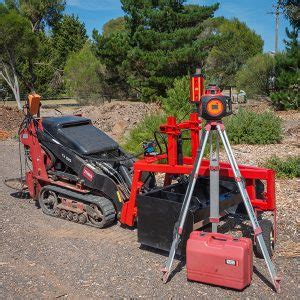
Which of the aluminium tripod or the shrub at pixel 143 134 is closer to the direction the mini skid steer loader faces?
the aluminium tripod

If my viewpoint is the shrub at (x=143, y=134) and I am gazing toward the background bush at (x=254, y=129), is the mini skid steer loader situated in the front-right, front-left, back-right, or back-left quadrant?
back-right

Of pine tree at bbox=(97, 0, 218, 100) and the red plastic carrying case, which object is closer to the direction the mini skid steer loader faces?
the red plastic carrying case

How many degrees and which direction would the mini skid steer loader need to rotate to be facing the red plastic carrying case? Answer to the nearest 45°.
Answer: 0° — it already faces it

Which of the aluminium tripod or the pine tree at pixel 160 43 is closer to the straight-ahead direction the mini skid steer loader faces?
the aluminium tripod

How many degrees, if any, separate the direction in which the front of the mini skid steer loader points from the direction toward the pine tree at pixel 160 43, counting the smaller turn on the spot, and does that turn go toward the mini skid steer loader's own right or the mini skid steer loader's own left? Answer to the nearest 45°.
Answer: approximately 135° to the mini skid steer loader's own left

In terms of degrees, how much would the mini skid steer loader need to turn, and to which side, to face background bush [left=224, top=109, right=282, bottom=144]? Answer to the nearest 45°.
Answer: approximately 90° to its left

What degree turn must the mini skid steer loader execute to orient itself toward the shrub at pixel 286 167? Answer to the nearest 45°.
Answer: approximately 45° to its left

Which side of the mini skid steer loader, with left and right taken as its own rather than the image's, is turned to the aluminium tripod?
front

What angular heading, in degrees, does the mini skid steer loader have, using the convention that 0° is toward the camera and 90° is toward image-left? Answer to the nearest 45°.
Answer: approximately 315°

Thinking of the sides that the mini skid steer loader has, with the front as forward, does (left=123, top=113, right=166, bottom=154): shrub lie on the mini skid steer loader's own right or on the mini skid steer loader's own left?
on the mini skid steer loader's own left

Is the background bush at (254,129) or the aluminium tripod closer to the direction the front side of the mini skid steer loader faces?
the aluminium tripod
